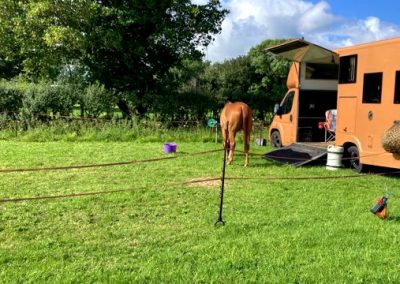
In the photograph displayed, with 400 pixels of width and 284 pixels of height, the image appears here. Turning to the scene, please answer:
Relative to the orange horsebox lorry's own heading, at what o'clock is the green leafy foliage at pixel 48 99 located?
The green leafy foliage is roughly at 11 o'clock from the orange horsebox lorry.

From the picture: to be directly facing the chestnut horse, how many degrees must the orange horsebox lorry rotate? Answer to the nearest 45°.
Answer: approximately 45° to its left

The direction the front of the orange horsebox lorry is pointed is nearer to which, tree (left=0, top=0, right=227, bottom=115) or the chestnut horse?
the tree

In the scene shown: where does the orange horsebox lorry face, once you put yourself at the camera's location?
facing away from the viewer and to the left of the viewer
